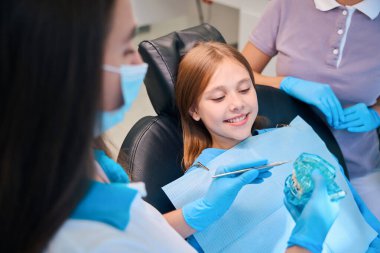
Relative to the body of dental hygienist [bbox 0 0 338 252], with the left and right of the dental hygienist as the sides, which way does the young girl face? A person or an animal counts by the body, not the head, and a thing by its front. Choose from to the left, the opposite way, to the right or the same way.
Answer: to the right

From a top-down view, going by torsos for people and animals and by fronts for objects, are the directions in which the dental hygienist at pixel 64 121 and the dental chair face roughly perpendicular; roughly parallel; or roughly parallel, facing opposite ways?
roughly perpendicular

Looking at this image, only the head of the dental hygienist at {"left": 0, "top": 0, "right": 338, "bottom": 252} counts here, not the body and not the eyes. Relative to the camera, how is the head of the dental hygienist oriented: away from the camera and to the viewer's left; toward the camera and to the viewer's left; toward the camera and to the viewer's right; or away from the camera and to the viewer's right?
away from the camera and to the viewer's right

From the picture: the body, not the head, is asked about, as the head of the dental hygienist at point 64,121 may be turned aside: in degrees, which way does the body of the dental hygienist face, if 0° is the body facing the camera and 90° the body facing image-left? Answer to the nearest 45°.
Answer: approximately 225°

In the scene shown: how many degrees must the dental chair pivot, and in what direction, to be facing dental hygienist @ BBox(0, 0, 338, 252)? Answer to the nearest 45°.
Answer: approximately 45° to its right

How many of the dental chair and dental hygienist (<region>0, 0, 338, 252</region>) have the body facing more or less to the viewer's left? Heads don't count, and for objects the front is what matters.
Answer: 0

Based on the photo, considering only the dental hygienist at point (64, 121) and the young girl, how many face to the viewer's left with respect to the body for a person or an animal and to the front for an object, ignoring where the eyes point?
0

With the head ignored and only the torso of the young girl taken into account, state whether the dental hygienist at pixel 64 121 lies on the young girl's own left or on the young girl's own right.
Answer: on the young girl's own right

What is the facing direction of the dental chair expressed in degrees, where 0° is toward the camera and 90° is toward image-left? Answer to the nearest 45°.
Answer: approximately 315°
